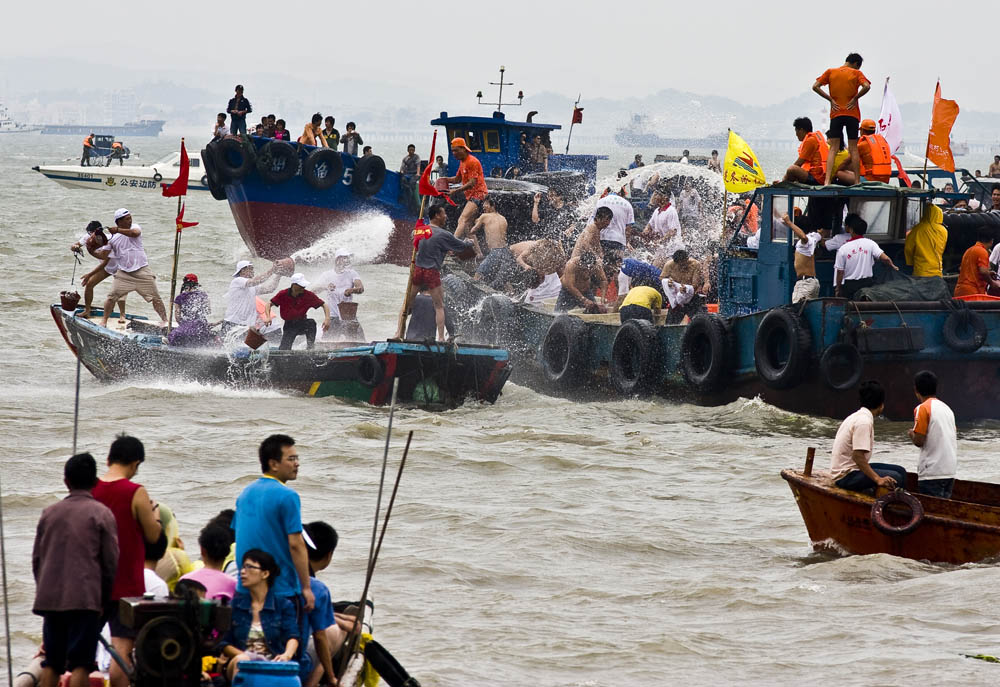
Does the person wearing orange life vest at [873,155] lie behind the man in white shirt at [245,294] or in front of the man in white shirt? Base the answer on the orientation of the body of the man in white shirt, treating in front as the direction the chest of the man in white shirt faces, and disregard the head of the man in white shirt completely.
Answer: in front

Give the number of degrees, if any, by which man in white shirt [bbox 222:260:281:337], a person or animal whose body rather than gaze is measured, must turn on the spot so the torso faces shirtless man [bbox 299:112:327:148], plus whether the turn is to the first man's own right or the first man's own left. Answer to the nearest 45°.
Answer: approximately 90° to the first man's own left

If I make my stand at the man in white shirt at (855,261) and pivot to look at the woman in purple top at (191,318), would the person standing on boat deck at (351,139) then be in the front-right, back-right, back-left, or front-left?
front-right

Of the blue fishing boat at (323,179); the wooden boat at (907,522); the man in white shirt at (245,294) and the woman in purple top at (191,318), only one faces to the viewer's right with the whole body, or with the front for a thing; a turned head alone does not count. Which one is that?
the man in white shirt

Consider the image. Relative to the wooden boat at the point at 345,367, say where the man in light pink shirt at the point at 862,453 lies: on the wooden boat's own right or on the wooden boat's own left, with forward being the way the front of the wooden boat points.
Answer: on the wooden boat's own left

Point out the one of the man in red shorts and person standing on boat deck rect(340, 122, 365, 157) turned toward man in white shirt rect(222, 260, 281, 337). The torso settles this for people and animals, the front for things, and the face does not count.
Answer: the person standing on boat deck

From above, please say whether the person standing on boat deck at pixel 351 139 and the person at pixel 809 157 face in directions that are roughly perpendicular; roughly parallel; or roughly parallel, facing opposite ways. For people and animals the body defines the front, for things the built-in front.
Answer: roughly perpendicular

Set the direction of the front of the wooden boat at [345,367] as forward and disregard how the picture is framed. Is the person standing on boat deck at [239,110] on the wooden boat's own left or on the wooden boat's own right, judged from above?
on the wooden boat's own right

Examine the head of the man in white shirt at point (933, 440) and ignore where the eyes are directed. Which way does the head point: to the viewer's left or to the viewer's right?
to the viewer's left

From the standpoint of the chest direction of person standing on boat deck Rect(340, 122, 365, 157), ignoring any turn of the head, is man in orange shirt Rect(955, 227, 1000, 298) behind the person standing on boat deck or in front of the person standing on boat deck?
in front

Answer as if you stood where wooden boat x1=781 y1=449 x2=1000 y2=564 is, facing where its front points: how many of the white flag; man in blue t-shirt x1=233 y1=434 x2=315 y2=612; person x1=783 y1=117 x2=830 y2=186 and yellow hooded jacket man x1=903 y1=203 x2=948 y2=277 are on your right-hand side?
3

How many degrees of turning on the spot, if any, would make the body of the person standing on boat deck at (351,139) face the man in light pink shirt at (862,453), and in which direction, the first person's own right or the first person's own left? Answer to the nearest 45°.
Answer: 0° — they already face them

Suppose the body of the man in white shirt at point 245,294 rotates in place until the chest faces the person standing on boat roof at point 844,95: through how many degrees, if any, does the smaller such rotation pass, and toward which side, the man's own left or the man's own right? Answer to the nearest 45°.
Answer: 0° — they already face them

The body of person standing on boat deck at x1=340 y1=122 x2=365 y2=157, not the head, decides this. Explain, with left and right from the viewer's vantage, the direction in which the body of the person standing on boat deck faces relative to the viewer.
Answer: facing the viewer

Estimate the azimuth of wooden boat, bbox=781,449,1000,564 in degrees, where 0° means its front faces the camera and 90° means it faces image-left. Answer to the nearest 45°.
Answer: approximately 90°

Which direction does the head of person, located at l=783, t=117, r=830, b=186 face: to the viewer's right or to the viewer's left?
to the viewer's left

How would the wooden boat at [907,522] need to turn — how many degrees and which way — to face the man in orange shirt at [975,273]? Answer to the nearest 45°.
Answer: approximately 90° to its right
